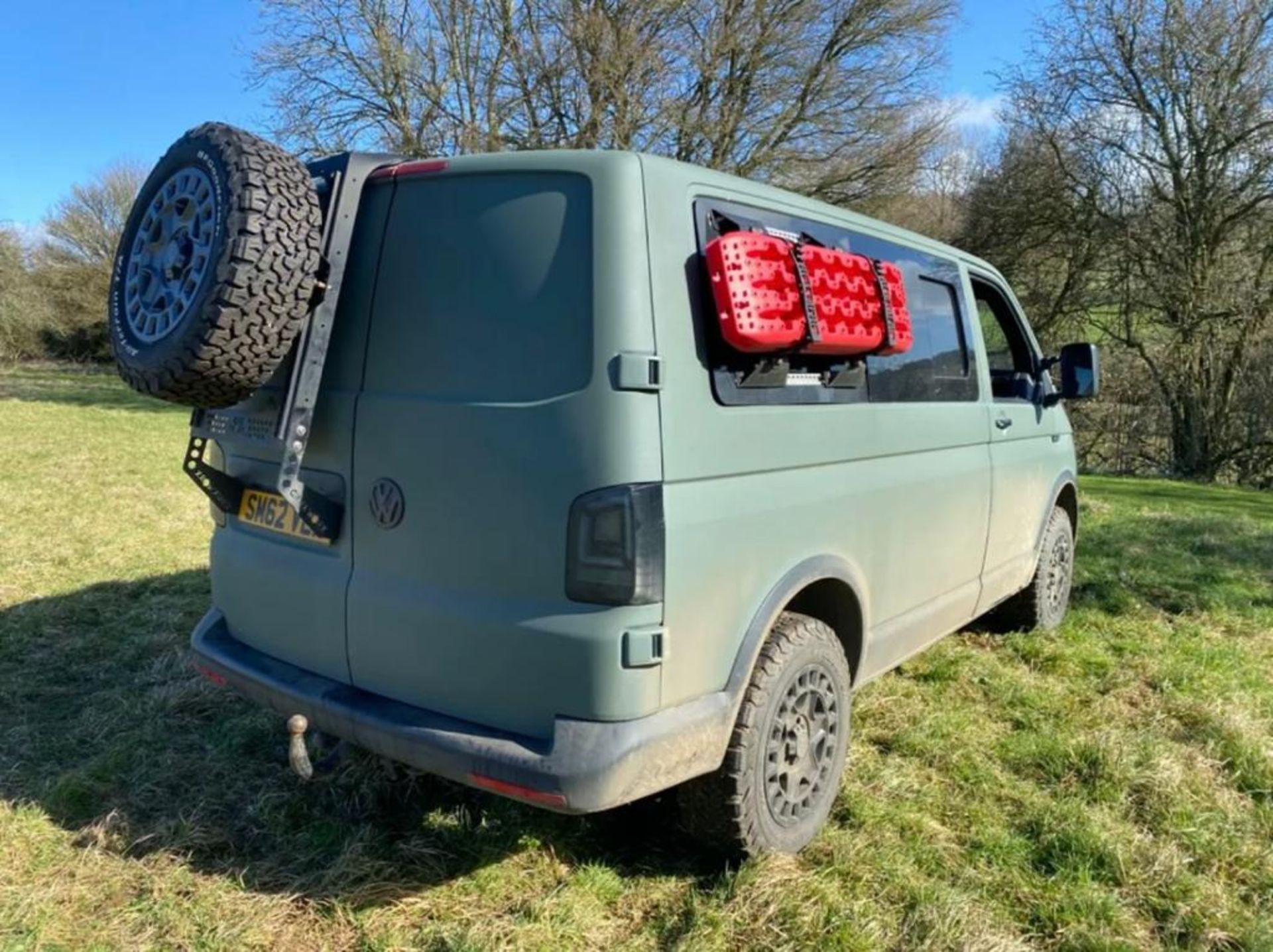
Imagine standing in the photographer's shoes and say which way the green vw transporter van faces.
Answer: facing away from the viewer and to the right of the viewer

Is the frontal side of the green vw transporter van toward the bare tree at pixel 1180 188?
yes

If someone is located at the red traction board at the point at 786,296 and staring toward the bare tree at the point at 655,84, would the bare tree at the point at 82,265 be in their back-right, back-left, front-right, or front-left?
front-left

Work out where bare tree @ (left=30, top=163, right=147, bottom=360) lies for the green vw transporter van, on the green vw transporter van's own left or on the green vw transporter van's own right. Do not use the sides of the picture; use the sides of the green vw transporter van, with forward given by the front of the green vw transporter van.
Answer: on the green vw transporter van's own left

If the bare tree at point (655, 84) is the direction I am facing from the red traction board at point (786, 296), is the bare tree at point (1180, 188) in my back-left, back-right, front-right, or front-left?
front-right

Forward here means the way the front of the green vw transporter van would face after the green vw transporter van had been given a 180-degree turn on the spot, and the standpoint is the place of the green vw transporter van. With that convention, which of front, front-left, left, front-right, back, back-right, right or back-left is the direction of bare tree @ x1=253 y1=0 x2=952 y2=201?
back-right
